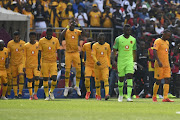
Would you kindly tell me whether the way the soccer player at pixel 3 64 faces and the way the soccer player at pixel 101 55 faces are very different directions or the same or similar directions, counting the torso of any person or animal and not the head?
same or similar directions

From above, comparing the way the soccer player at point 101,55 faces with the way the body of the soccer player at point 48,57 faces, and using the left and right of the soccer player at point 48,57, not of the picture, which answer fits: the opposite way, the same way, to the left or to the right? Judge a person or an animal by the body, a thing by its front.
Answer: the same way

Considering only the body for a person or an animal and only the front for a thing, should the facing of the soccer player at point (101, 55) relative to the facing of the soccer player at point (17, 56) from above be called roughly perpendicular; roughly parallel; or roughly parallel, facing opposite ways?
roughly parallel

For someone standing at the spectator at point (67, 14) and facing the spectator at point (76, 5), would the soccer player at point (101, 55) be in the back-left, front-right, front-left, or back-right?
back-right

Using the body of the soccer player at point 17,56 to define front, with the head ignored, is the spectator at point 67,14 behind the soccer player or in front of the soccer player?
behind

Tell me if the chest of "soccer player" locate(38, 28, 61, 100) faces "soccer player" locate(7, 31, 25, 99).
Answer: no

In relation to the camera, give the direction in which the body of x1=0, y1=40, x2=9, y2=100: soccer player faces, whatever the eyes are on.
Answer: toward the camera

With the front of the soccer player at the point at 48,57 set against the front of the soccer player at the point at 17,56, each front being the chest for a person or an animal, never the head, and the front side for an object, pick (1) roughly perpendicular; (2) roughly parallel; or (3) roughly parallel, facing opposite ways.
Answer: roughly parallel

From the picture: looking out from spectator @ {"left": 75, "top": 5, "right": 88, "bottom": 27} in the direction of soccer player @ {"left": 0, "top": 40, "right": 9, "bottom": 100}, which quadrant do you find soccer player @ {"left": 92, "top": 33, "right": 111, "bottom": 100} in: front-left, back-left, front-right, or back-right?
front-left

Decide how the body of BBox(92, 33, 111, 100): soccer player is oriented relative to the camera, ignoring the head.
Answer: toward the camera

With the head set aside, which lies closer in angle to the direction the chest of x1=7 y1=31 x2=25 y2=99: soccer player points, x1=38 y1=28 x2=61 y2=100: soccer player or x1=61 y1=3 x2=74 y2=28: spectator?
the soccer player

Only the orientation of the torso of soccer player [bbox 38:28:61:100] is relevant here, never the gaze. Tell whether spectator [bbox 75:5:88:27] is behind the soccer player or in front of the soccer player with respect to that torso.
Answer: behind

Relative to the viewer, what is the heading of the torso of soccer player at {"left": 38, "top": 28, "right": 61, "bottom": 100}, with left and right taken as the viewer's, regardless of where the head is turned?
facing the viewer

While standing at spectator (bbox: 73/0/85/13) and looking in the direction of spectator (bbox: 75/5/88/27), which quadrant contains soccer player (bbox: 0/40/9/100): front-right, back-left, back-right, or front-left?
front-right

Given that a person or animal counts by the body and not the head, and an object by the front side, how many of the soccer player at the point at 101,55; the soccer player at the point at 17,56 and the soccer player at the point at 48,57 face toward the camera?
3
